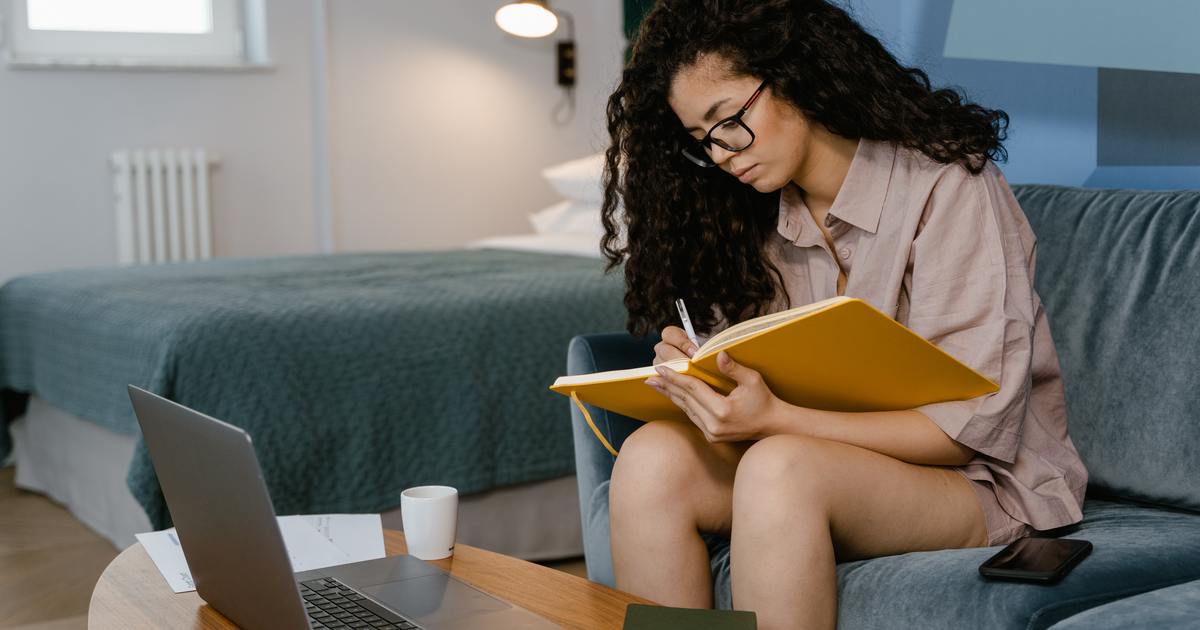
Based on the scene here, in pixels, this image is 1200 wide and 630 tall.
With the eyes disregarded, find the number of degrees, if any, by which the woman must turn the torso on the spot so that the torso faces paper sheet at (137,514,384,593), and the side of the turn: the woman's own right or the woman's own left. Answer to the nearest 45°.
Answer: approximately 45° to the woman's own right

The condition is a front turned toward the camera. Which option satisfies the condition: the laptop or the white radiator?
the white radiator

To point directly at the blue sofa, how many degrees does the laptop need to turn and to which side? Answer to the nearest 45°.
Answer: approximately 45° to its right

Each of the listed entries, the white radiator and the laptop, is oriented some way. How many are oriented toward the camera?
1

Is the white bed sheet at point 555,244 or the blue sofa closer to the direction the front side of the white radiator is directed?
the blue sofa

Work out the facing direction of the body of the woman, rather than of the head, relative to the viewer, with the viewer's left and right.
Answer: facing the viewer and to the left of the viewer

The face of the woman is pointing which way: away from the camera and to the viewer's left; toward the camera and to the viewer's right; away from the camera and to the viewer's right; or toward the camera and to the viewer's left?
toward the camera and to the viewer's left

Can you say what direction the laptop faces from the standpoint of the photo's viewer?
facing away from the viewer and to the right of the viewer

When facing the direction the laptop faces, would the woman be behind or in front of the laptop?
in front

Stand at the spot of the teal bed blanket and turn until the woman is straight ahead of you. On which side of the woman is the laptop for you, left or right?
right

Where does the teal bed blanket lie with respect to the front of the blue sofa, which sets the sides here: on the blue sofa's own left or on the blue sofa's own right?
on the blue sofa's own right

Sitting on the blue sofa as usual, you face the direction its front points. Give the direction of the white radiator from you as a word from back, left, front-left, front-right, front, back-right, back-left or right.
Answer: right

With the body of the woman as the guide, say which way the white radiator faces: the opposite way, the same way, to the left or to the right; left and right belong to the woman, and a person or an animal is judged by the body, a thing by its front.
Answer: to the left

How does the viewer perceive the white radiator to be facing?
facing the viewer

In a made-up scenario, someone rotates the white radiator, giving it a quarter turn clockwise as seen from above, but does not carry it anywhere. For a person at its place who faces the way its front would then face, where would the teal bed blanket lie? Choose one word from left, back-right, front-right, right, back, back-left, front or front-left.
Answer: left

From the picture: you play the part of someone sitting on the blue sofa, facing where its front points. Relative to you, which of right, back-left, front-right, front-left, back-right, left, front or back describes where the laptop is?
front
